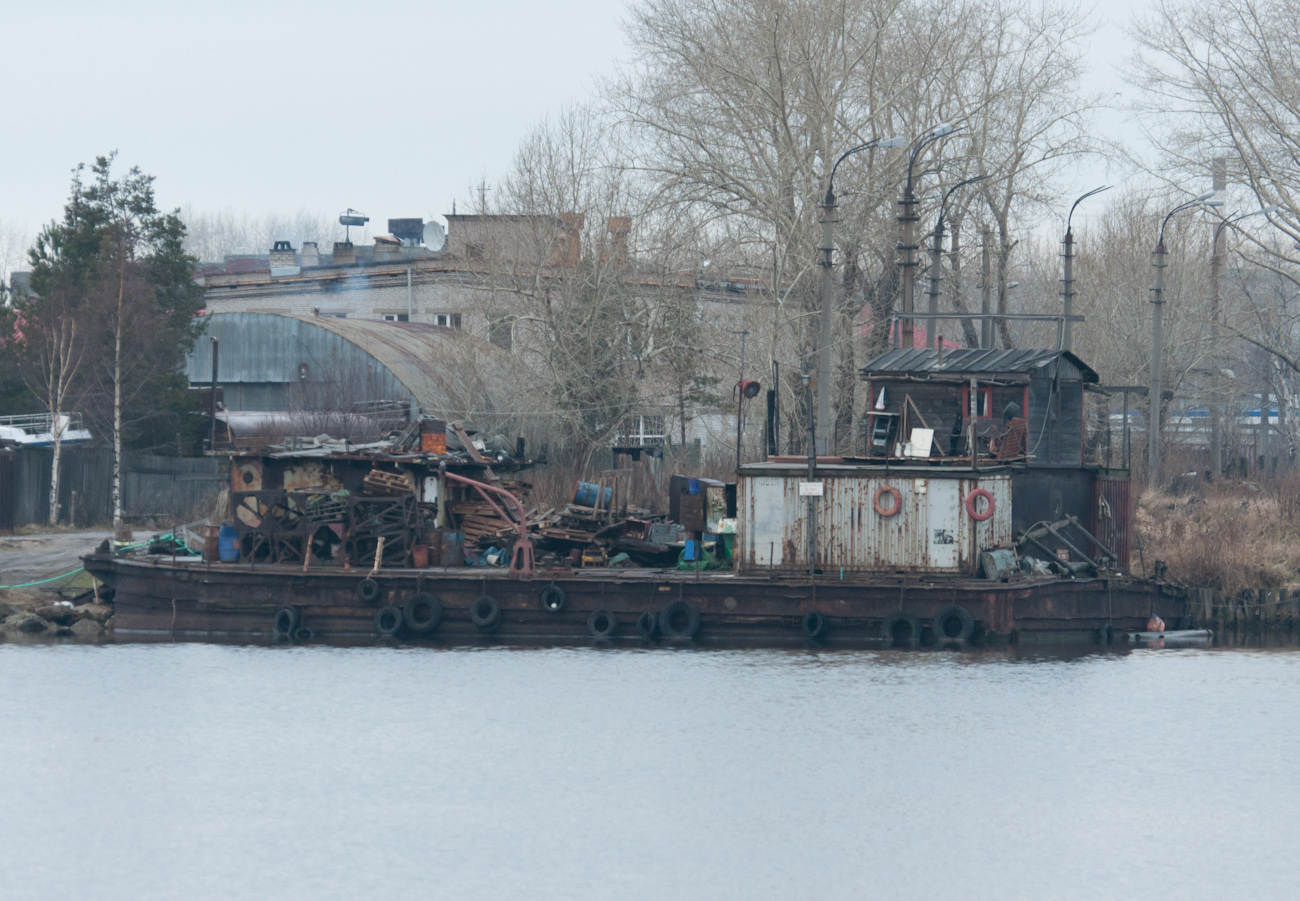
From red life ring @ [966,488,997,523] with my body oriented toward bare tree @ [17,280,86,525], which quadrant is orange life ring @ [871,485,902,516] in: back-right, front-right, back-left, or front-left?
front-left

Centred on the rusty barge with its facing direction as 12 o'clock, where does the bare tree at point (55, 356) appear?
The bare tree is roughly at 1 o'clock from the rusty barge.

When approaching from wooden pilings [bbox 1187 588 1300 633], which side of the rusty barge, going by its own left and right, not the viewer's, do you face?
back

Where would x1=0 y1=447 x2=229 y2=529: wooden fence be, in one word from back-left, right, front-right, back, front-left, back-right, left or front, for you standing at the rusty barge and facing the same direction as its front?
front-right

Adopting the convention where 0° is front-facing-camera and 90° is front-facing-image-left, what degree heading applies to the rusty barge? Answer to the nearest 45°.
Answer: approximately 90°

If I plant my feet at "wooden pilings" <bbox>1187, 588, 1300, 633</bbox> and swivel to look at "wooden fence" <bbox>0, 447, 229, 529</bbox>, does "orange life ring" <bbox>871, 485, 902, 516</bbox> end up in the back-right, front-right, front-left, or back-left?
front-left
